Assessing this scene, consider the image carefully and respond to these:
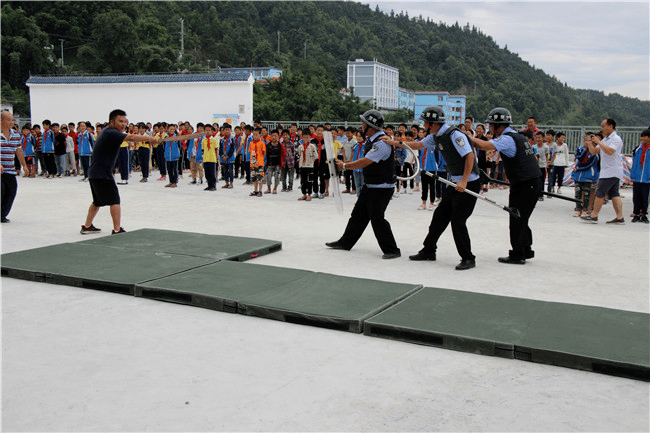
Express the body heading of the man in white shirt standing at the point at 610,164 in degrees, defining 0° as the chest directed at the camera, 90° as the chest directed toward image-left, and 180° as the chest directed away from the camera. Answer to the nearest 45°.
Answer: approximately 90°

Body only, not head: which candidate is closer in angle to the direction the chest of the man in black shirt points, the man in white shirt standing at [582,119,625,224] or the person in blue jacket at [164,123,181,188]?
the man in white shirt standing

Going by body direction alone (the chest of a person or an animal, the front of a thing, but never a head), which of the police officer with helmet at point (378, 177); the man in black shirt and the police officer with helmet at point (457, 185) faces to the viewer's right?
the man in black shirt

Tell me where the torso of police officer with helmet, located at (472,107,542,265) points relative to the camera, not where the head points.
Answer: to the viewer's left

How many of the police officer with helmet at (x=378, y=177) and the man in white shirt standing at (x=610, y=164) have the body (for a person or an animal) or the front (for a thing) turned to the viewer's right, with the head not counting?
0

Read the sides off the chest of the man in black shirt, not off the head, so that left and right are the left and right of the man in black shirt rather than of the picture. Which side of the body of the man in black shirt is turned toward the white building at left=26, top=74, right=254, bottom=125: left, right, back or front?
left

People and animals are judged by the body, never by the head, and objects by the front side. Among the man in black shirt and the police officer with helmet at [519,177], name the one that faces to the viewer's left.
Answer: the police officer with helmet

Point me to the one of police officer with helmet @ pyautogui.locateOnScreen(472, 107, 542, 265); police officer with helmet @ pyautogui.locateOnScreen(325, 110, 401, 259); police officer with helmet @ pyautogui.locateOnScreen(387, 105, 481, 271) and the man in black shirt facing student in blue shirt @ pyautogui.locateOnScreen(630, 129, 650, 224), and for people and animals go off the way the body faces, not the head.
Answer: the man in black shirt

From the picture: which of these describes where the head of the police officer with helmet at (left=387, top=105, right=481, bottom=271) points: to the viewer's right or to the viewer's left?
to the viewer's left

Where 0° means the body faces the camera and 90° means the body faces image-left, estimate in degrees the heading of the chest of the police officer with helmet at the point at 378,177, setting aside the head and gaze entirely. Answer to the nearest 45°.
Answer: approximately 90°

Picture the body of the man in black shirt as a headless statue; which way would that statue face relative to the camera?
to the viewer's right

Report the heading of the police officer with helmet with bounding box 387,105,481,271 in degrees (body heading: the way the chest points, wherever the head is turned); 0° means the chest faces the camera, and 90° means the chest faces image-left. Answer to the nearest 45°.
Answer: approximately 90°

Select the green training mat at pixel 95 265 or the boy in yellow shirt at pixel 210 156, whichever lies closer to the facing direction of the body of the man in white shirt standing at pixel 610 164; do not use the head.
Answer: the boy in yellow shirt
